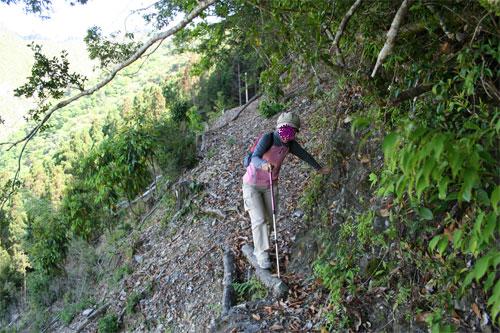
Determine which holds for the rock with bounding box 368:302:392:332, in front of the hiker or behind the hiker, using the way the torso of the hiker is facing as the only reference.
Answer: in front

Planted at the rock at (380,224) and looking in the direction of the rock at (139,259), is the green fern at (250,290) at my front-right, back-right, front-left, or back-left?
front-left

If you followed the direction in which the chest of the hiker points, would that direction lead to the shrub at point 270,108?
no

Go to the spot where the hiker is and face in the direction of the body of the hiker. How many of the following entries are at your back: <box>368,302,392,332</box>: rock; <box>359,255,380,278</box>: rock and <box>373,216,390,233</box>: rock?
0

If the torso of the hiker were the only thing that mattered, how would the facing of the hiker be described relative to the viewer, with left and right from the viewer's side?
facing the viewer and to the right of the viewer

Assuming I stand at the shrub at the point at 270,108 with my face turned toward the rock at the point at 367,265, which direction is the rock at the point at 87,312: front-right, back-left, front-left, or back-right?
front-right

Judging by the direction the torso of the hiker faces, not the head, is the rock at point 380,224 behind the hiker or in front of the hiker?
in front

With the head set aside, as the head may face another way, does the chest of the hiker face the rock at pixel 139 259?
no

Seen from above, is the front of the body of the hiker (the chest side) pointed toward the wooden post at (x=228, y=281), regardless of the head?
no
